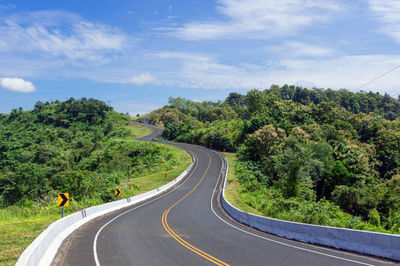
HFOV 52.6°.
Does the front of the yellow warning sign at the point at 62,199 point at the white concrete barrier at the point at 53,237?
yes

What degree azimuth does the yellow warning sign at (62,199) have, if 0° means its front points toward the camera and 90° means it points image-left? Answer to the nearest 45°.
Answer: approximately 0°
